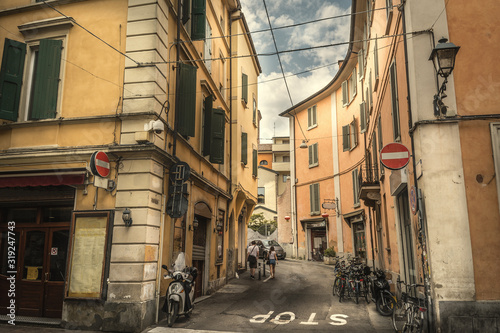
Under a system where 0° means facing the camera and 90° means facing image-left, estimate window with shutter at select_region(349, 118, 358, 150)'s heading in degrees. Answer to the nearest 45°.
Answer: approximately 45°

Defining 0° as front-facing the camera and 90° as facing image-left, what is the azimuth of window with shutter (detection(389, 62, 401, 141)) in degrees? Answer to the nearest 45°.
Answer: approximately 90°

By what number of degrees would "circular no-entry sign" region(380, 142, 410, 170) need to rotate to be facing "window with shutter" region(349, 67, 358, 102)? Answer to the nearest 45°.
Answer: approximately 180°

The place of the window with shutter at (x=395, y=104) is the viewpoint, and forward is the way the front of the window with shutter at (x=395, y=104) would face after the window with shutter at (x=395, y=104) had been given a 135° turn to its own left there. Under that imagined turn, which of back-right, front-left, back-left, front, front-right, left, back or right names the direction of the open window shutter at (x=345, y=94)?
back-left

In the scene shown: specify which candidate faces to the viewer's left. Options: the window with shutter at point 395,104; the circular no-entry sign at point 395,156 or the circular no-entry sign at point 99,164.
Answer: the window with shutter

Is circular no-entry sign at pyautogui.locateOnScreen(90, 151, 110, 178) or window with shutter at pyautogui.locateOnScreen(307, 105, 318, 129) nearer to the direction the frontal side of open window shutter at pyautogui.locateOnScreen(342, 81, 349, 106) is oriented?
the circular no-entry sign

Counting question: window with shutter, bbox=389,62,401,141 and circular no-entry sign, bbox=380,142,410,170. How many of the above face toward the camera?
1

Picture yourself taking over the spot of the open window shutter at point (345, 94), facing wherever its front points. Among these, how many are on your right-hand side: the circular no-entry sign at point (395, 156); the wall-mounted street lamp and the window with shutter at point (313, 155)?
1

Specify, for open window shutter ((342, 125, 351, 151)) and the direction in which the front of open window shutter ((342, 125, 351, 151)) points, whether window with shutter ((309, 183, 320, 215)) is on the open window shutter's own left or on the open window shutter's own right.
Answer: on the open window shutter's own right

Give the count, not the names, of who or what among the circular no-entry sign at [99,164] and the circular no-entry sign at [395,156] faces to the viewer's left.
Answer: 0

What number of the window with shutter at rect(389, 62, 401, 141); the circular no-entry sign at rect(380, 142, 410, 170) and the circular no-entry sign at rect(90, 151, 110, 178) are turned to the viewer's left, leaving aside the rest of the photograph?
1
